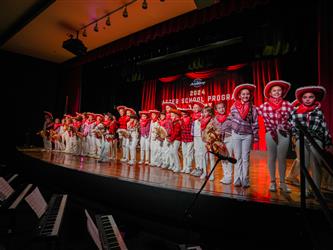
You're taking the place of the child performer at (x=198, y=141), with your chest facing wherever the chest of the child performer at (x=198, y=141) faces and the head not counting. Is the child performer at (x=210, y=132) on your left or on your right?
on your left

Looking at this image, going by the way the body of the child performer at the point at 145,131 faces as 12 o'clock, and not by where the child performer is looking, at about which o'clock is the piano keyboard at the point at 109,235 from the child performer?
The piano keyboard is roughly at 12 o'clock from the child performer.

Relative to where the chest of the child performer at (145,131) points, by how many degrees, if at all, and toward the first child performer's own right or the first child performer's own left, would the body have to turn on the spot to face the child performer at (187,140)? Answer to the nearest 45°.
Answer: approximately 45° to the first child performer's own left

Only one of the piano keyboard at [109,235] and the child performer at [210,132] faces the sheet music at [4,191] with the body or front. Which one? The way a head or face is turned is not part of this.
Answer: the child performer

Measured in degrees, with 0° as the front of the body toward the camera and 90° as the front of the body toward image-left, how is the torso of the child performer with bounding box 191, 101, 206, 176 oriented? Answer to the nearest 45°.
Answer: approximately 45°

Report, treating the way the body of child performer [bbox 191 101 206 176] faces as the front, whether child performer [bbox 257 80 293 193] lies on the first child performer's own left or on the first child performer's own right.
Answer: on the first child performer's own left

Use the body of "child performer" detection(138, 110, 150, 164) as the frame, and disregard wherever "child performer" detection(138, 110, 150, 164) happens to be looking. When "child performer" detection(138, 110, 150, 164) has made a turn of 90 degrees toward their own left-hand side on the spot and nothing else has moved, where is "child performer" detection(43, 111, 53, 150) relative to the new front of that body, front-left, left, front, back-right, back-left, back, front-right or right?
back-left
